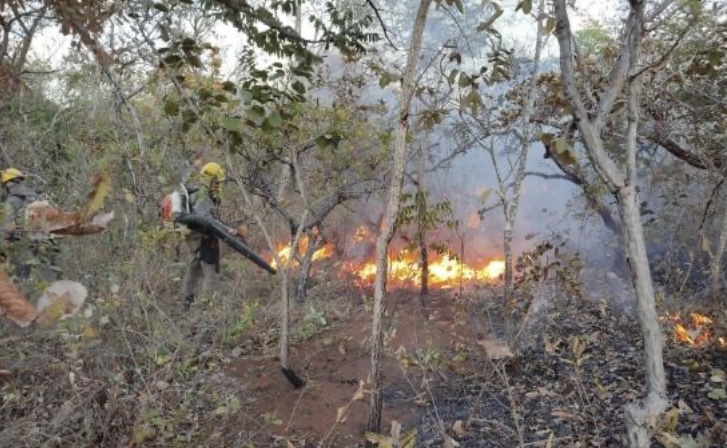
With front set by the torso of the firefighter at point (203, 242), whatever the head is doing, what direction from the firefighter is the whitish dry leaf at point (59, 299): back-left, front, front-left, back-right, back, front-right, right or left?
right

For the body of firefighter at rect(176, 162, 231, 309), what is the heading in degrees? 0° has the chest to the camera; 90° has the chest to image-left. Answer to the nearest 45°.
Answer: approximately 270°

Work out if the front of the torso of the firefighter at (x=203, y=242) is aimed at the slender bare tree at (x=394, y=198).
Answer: no

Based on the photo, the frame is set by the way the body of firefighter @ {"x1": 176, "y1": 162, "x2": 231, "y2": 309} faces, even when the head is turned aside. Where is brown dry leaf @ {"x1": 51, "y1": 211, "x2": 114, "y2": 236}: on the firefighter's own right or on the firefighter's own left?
on the firefighter's own right

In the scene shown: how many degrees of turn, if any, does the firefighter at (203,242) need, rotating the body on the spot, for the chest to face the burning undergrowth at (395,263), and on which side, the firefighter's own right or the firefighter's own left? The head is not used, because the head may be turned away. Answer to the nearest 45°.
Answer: approximately 45° to the firefighter's own left

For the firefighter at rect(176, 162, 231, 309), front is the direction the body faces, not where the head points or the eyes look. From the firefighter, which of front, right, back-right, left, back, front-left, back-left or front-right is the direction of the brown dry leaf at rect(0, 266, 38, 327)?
right

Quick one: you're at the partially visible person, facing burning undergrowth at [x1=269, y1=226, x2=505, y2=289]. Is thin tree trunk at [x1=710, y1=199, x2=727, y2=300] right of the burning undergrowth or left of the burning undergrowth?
right
